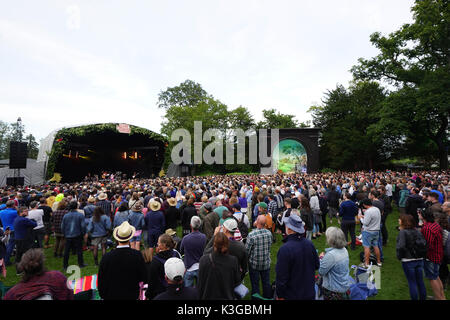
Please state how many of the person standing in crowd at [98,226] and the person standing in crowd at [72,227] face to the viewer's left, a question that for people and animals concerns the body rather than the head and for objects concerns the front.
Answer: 0

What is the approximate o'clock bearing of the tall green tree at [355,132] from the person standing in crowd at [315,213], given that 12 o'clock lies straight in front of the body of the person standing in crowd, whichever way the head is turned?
The tall green tree is roughly at 2 o'clock from the person standing in crowd.

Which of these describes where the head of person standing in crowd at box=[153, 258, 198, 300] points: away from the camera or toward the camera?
away from the camera

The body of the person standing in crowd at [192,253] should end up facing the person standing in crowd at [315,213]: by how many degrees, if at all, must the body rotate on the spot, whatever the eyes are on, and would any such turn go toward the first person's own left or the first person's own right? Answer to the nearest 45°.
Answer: approximately 90° to the first person's own right

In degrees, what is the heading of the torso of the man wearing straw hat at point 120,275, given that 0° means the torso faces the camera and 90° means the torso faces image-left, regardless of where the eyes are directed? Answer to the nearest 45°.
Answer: approximately 180°

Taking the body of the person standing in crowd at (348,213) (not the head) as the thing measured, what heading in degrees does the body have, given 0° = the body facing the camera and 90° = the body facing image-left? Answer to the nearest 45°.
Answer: approximately 180°

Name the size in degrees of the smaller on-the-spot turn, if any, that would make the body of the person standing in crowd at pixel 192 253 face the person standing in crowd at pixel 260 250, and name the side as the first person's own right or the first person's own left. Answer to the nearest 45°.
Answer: approximately 135° to the first person's own right

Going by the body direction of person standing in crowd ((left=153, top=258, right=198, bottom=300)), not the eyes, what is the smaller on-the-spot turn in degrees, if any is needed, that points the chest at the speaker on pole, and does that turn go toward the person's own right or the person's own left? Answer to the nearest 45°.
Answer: approximately 45° to the person's own left

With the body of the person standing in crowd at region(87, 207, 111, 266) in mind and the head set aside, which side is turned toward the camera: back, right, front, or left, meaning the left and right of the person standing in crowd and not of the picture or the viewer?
back

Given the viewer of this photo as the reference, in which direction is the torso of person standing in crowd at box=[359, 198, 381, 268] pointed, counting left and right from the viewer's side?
facing away from the viewer and to the left of the viewer

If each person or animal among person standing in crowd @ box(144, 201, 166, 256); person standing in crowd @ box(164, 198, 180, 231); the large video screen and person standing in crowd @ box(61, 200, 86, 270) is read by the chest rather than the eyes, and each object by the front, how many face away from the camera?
3
